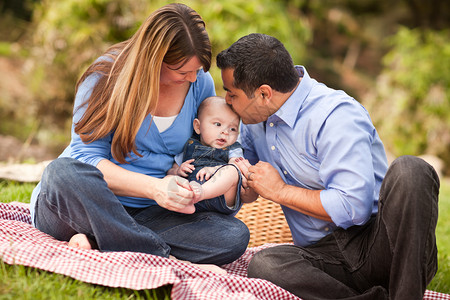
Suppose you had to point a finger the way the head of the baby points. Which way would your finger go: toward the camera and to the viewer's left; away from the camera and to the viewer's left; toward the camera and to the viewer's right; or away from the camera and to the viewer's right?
toward the camera and to the viewer's right

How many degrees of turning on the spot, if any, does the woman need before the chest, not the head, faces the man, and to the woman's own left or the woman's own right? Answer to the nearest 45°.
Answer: approximately 45° to the woman's own left

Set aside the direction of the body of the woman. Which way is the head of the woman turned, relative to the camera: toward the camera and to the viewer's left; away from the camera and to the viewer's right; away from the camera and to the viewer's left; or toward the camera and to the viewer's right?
toward the camera and to the viewer's right

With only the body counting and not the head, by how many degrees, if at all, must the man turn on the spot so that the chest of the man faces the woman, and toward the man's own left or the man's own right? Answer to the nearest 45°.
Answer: approximately 45° to the man's own right

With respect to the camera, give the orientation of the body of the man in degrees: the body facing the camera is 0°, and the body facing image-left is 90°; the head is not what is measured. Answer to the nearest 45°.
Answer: approximately 45°

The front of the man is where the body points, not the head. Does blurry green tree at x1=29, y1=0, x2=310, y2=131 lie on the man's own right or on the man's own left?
on the man's own right

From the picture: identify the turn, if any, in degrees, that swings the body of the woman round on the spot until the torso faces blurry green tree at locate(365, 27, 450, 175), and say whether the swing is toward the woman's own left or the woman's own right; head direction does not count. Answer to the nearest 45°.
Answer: approximately 90° to the woman's own left

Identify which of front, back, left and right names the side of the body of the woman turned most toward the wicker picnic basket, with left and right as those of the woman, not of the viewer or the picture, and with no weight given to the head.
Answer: left

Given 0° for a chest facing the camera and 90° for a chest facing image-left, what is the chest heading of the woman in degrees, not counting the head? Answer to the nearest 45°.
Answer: approximately 315°

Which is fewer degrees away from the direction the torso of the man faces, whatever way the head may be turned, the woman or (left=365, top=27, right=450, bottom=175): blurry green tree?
the woman

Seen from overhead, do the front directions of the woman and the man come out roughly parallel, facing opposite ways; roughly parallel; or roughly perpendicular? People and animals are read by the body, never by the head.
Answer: roughly perpendicular
